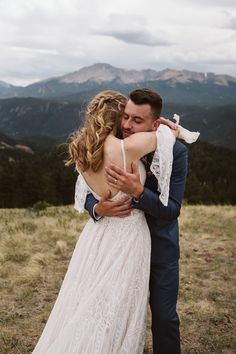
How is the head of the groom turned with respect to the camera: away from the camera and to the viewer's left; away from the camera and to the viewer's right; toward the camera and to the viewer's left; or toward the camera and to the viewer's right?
toward the camera and to the viewer's left

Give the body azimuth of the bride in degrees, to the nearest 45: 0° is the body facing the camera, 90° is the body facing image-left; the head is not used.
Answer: approximately 225°

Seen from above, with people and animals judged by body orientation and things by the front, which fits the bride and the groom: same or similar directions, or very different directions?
very different directions

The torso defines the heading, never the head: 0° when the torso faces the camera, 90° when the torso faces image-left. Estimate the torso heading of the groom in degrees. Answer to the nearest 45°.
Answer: approximately 45°
